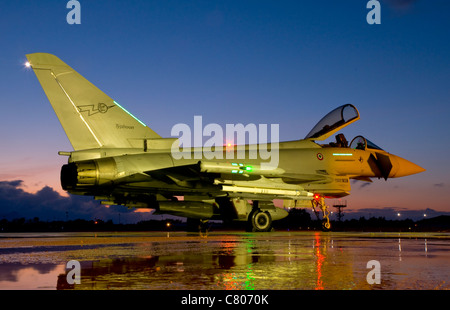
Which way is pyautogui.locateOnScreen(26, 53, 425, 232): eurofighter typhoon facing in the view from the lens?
facing away from the viewer and to the right of the viewer
